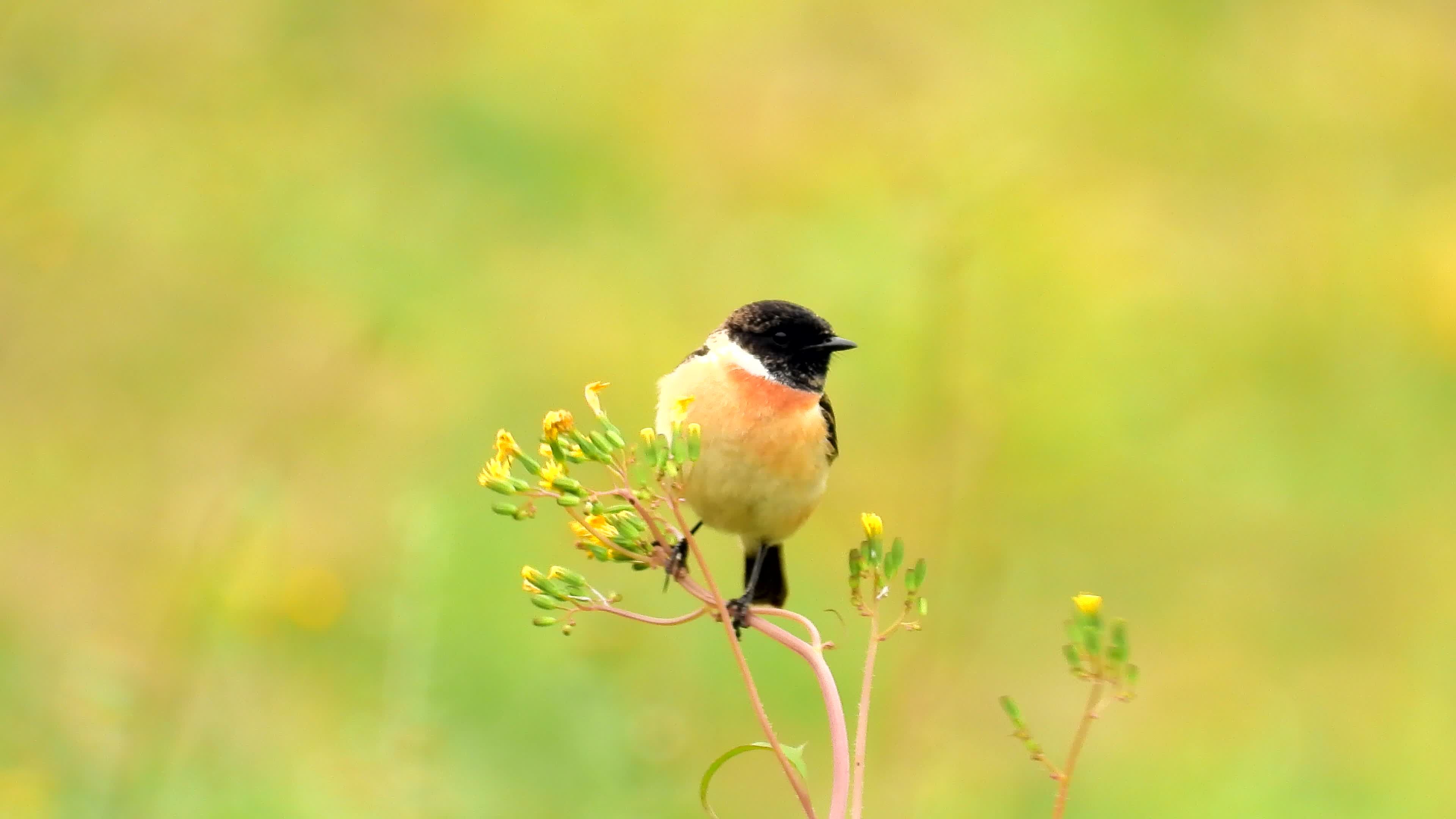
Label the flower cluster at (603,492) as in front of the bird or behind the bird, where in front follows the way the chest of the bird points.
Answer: in front

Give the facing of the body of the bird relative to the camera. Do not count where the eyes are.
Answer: toward the camera
